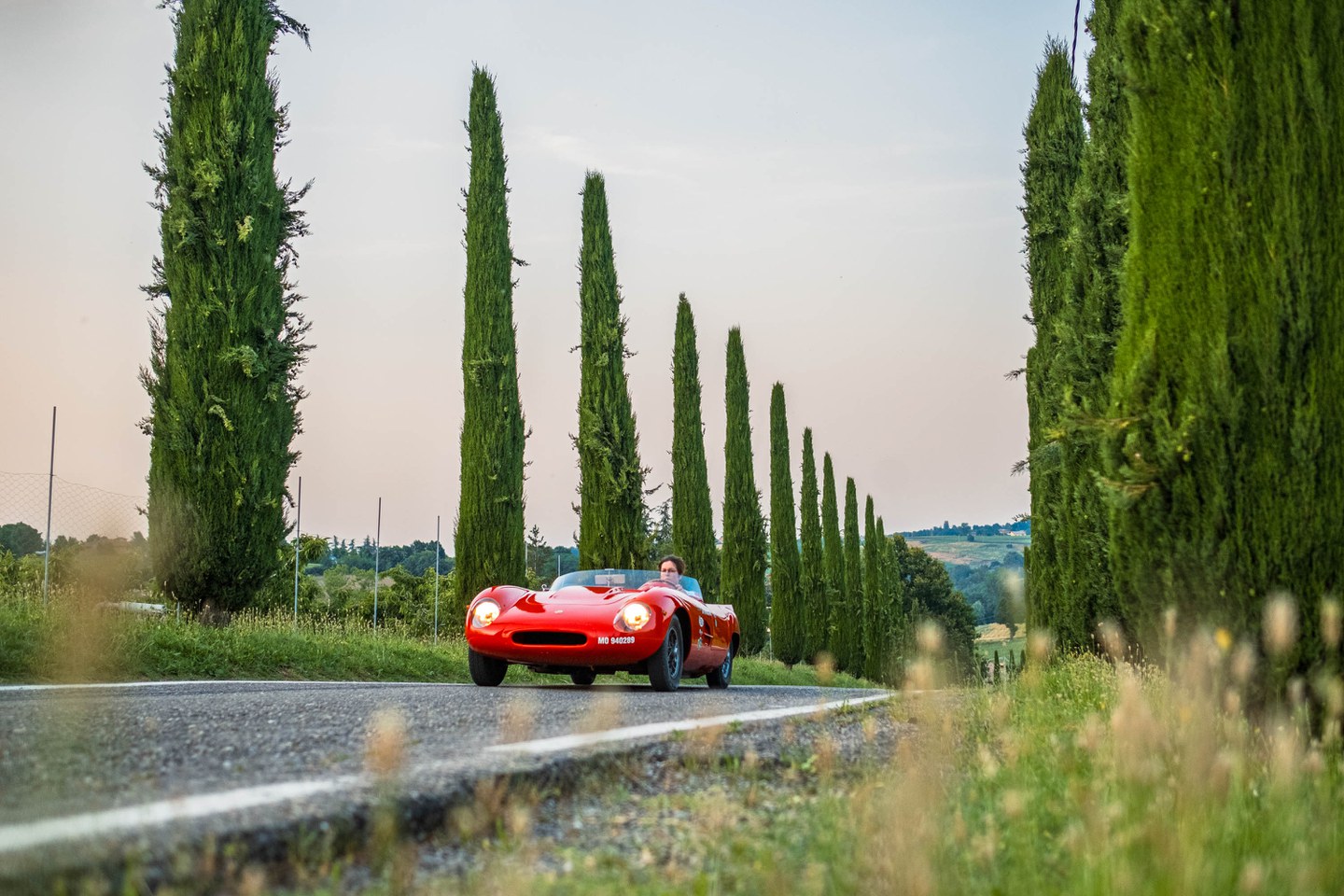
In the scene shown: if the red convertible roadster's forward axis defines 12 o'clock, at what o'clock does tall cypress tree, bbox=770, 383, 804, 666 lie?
The tall cypress tree is roughly at 5 o'clock from the red convertible roadster.

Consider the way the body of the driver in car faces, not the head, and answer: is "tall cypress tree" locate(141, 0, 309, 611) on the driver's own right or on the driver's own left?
on the driver's own right

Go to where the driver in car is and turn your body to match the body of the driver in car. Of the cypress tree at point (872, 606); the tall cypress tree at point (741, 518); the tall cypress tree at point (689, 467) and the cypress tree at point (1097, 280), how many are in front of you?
0

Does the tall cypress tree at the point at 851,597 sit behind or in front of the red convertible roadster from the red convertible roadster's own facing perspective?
behind

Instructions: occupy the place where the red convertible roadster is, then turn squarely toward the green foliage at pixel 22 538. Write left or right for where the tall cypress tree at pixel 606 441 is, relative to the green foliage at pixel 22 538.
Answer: right

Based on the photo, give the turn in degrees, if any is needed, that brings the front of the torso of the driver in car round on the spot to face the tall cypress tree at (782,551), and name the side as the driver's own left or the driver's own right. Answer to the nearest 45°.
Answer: approximately 135° to the driver's own right

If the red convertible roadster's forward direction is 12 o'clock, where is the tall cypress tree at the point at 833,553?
The tall cypress tree is roughly at 5 o'clock from the red convertible roadster.

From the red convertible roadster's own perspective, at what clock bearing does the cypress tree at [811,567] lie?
The cypress tree is roughly at 5 o'clock from the red convertible roadster.

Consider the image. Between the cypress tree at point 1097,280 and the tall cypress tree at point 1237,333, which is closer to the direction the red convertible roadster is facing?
the tall cypress tree

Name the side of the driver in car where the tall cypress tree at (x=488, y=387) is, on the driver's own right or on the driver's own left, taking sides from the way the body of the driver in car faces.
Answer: on the driver's own right

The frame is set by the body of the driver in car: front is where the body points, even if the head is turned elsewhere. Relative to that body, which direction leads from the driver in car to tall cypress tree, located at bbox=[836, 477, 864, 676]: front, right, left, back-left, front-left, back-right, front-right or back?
back-right

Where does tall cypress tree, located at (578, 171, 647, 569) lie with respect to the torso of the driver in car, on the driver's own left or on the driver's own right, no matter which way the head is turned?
on the driver's own right

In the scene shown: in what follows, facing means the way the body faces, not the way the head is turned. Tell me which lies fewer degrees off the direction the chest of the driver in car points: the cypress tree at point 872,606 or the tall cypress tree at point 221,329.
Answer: the tall cypress tree

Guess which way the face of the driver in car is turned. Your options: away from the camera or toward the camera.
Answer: toward the camera

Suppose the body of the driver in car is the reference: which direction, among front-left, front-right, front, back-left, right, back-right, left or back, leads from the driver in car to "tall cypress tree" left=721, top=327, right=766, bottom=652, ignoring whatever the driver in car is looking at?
back-right

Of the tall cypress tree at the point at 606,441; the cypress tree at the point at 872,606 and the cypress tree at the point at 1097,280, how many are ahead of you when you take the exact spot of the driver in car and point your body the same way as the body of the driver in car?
0

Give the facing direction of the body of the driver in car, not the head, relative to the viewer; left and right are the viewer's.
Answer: facing the viewer and to the left of the viewer

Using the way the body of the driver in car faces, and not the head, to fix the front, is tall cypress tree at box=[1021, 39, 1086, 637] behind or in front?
behind
